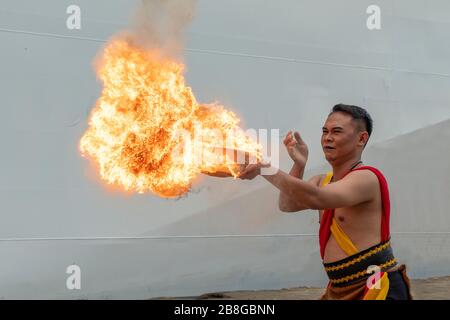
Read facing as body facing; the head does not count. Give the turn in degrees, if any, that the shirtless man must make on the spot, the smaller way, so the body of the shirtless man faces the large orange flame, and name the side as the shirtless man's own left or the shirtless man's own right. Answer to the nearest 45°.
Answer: approximately 45° to the shirtless man's own right

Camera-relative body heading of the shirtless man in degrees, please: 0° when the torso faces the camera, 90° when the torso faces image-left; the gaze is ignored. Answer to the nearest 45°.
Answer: approximately 45°
